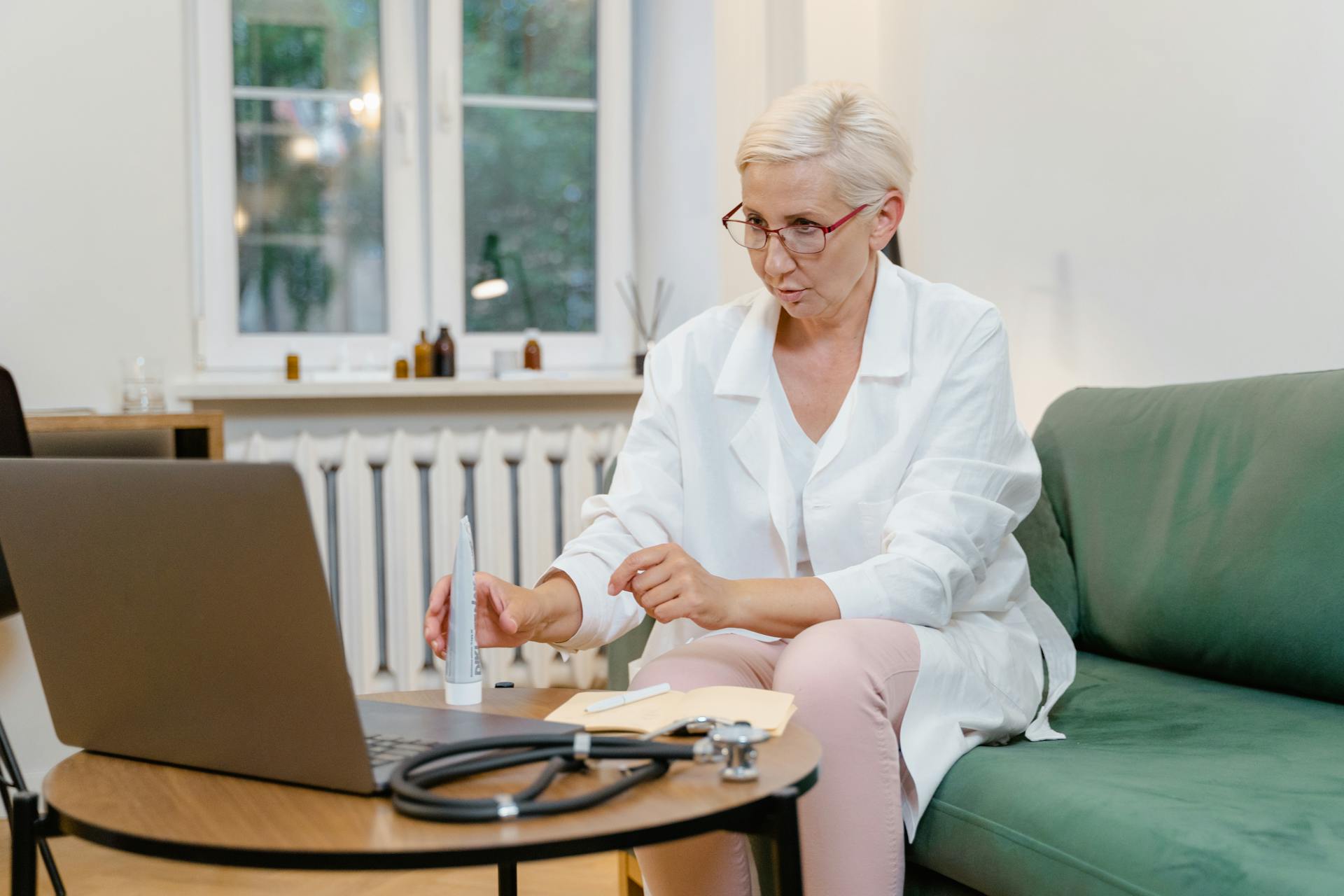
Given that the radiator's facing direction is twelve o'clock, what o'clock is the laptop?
The laptop is roughly at 12 o'clock from the radiator.

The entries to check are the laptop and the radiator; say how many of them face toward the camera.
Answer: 1

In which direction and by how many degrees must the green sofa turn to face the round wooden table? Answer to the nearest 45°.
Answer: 0° — it already faces it

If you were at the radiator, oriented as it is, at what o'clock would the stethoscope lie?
The stethoscope is roughly at 12 o'clock from the radiator.

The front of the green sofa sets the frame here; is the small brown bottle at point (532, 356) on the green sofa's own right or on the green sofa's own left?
on the green sofa's own right

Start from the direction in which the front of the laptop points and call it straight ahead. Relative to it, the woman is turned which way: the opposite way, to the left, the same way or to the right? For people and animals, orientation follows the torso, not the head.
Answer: the opposite way

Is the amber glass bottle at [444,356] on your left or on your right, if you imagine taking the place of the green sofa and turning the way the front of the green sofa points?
on your right

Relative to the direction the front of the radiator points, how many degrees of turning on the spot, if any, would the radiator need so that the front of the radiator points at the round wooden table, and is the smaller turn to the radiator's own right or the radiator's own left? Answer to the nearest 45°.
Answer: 0° — it already faces it

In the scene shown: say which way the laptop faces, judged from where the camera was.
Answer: facing away from the viewer and to the right of the viewer
